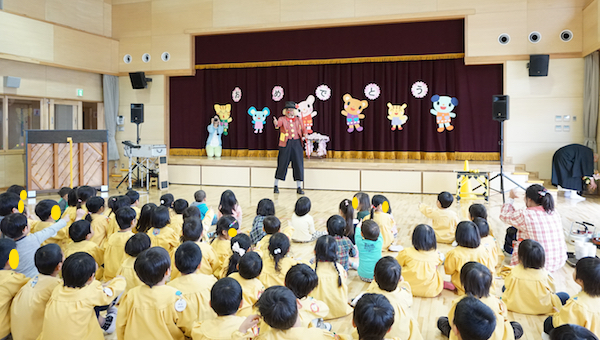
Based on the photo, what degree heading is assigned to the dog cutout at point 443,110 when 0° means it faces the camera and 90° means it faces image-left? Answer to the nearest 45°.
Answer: approximately 0°

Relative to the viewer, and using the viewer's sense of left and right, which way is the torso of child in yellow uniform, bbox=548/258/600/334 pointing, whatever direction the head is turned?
facing away from the viewer and to the left of the viewer

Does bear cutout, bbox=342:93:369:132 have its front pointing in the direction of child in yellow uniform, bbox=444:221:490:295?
yes

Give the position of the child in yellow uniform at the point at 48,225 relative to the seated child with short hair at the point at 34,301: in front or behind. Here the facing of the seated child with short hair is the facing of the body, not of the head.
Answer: in front

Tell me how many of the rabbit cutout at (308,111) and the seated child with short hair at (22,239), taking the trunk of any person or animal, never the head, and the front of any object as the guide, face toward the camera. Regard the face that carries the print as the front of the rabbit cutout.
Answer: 1

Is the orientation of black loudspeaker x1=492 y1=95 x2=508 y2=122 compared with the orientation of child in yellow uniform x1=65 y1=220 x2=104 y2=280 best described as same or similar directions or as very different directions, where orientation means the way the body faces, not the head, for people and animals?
very different directions

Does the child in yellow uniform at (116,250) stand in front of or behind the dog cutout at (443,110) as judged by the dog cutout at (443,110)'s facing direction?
in front

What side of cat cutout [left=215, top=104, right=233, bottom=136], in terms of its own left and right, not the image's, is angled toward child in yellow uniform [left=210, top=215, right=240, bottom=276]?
front

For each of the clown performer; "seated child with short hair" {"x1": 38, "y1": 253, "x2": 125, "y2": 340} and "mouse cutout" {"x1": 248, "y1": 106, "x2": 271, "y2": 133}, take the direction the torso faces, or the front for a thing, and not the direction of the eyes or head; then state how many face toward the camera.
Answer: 2

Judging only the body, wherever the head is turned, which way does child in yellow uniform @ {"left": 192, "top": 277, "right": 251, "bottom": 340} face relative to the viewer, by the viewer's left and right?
facing away from the viewer
